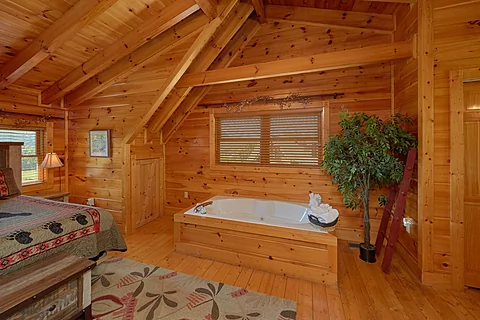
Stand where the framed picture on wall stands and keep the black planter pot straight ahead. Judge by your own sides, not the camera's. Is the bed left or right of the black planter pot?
right

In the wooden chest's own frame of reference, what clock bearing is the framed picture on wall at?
The framed picture on wall is roughly at 8 o'clock from the wooden chest.

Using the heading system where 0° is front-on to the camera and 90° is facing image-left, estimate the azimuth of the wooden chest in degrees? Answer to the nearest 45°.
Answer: approximately 315°

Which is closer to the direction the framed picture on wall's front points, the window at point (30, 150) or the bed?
the bed

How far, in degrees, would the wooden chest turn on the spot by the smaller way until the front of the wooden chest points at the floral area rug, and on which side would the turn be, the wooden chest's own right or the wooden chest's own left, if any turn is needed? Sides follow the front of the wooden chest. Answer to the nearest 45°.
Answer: approximately 45° to the wooden chest's own left

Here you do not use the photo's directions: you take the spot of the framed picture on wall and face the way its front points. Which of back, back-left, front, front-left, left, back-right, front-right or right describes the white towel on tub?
front-left

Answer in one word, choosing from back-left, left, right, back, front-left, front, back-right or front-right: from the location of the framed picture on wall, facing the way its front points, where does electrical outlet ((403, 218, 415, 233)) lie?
front-left

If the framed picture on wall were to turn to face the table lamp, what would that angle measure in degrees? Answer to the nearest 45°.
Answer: approximately 90° to its right

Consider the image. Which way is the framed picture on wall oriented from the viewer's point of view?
toward the camera

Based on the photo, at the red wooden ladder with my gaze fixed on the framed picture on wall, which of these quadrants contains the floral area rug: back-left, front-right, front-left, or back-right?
front-left

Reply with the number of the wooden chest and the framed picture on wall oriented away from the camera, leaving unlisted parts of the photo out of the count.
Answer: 0

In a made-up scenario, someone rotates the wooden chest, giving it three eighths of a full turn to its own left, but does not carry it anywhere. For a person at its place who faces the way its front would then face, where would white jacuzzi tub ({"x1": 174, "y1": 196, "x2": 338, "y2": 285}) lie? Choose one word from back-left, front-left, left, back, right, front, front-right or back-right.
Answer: right

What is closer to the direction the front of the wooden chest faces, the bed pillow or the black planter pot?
the black planter pot

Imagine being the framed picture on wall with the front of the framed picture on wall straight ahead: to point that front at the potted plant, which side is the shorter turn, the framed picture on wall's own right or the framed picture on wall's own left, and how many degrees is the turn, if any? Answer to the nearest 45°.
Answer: approximately 45° to the framed picture on wall's own left

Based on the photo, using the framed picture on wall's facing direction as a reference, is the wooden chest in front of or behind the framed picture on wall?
in front

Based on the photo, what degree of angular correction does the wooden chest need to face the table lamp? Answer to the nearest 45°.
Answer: approximately 135° to its left
